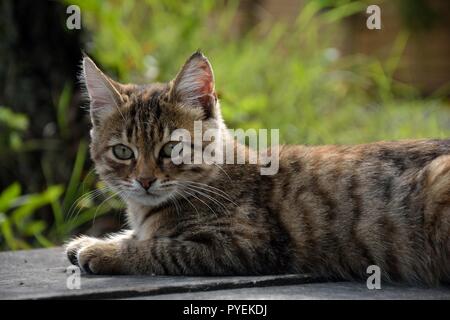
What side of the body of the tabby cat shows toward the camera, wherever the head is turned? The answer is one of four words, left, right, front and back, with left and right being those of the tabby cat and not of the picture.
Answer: left
